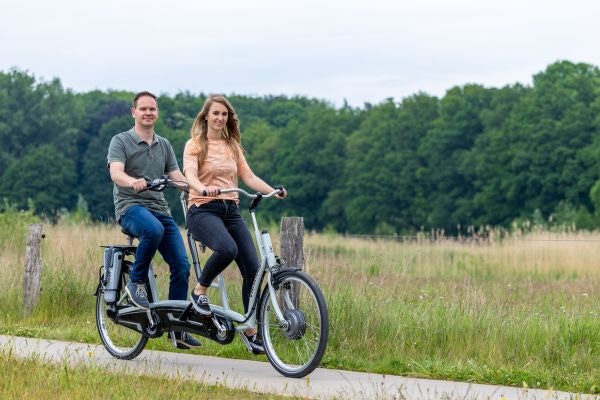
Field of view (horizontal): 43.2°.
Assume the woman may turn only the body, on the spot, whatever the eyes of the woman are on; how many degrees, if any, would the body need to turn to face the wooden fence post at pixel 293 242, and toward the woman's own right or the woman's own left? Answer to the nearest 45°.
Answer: approximately 90° to the woman's own left

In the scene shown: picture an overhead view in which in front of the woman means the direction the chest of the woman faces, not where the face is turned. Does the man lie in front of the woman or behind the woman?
behind

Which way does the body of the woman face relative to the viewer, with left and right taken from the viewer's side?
facing the viewer and to the right of the viewer

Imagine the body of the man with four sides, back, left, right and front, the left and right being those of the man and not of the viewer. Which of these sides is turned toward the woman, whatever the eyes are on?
front

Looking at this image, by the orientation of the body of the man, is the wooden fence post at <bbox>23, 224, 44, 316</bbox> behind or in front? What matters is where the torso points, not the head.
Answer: behind

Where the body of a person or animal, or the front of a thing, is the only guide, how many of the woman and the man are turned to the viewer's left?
0
